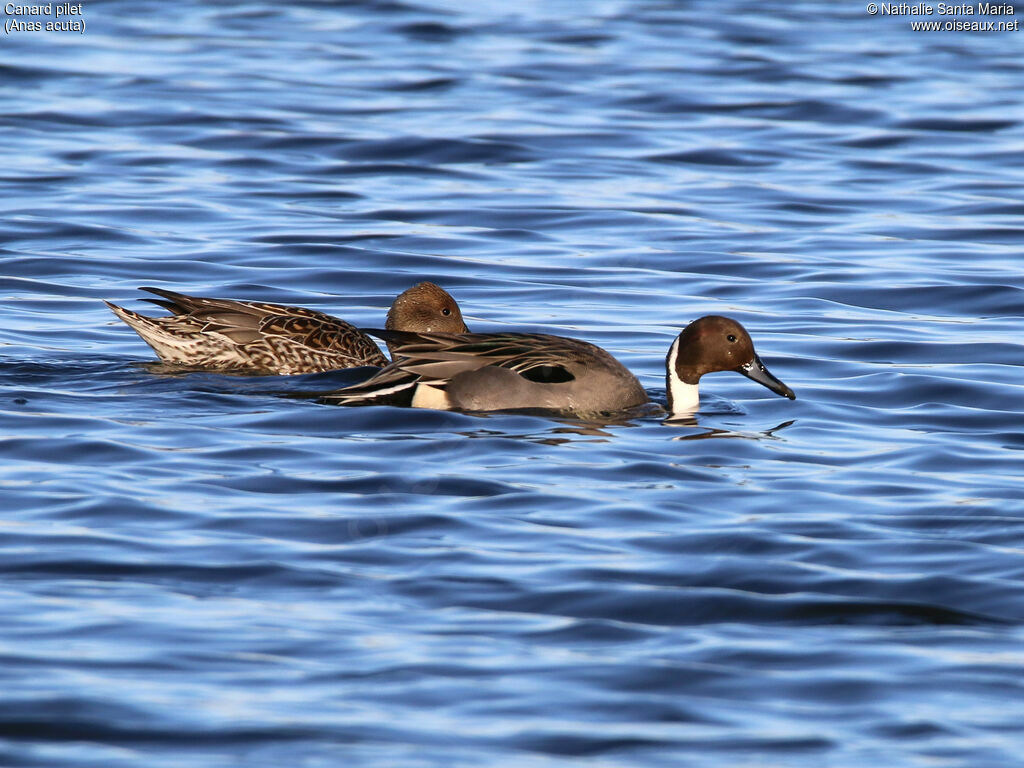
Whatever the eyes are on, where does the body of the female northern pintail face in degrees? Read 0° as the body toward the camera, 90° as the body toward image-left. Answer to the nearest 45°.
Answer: approximately 270°

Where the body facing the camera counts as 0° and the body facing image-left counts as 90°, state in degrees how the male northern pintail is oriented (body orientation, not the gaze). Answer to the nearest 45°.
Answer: approximately 270°
